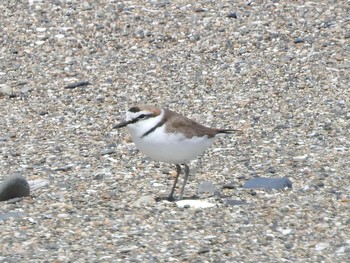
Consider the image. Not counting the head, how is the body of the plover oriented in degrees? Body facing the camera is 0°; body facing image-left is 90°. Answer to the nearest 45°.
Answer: approximately 90°

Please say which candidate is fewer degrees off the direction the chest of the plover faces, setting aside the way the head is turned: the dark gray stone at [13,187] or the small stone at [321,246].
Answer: the dark gray stone

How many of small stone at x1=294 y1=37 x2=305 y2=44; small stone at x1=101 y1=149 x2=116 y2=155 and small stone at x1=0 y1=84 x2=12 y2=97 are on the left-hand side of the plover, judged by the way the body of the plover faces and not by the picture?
0

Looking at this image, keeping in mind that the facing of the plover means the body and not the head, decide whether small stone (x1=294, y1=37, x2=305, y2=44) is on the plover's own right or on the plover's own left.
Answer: on the plover's own right

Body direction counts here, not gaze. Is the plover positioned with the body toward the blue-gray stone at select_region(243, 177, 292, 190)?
no

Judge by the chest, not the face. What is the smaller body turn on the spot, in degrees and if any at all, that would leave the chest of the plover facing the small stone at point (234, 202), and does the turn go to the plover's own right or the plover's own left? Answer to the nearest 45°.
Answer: approximately 180°

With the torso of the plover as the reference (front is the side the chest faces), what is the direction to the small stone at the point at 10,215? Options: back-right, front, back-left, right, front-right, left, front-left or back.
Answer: front

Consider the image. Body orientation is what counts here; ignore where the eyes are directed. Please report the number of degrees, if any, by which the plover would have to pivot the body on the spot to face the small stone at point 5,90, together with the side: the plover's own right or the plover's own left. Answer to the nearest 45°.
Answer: approximately 45° to the plover's own right
